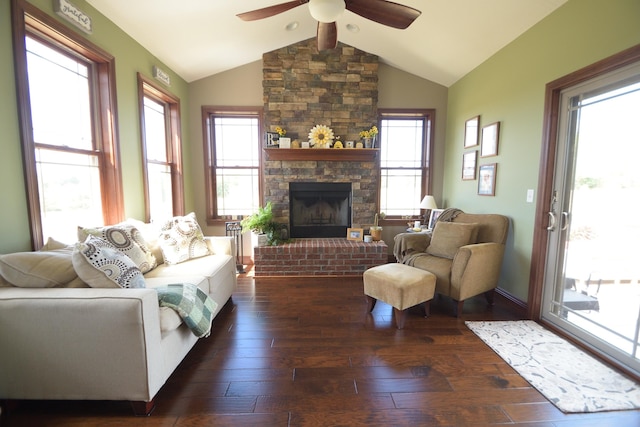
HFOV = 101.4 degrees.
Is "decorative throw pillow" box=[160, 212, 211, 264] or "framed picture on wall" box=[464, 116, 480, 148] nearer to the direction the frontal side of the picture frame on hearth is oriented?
the decorative throw pillow

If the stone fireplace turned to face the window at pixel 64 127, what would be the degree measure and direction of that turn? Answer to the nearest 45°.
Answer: approximately 45° to its right

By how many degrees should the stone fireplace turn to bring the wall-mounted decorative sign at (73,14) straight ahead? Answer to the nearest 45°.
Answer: approximately 45° to its right

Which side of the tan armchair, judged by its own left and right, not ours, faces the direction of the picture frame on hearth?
right

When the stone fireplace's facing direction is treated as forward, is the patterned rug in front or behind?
in front

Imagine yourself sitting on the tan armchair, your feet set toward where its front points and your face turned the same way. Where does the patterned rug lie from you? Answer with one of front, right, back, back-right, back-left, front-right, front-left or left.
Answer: left

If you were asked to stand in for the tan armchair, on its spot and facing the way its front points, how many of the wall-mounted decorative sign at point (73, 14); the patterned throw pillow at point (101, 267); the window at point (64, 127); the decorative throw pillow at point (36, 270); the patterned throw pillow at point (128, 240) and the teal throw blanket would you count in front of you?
6

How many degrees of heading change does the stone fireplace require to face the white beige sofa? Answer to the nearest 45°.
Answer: approximately 45° to its right

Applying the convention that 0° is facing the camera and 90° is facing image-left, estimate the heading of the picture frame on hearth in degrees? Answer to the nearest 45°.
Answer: approximately 0°

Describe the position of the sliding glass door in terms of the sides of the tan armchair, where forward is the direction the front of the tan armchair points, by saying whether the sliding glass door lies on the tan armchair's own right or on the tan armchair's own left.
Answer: on the tan armchair's own left

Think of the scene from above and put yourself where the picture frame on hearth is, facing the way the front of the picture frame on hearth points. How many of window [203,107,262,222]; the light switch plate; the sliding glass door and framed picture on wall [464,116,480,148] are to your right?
1

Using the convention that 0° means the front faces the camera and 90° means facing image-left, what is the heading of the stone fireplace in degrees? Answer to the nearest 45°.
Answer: approximately 0°

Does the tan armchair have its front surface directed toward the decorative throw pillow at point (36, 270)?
yes

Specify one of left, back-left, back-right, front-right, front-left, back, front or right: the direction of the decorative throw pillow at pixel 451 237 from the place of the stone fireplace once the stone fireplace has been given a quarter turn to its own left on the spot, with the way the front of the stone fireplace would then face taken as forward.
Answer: front-right

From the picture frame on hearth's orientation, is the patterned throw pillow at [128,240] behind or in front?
in front
